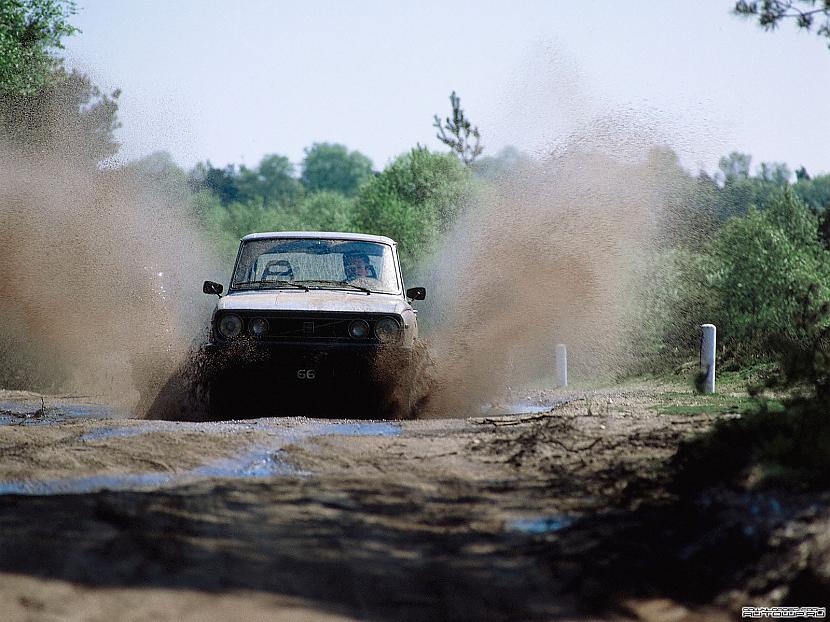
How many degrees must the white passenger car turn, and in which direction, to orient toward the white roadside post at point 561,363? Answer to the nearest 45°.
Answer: approximately 135° to its left

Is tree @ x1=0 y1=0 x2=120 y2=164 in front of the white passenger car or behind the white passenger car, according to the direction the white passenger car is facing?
behind

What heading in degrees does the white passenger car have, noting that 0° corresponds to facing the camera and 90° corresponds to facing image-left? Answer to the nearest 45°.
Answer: approximately 0°

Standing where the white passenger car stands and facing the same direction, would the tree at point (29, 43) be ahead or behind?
behind
